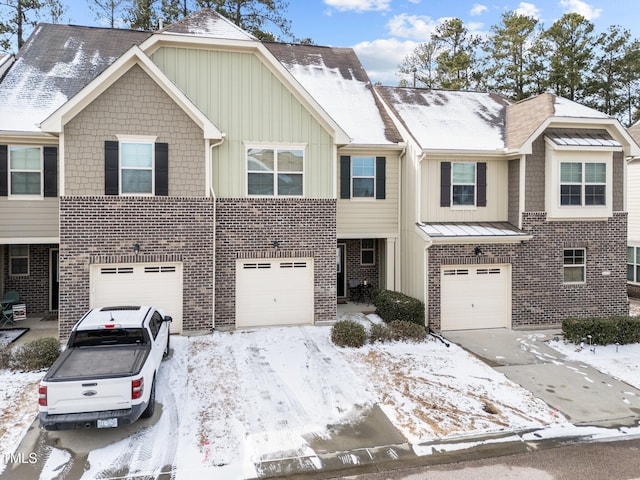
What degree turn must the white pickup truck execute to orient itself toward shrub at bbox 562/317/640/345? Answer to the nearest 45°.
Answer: approximately 90° to its right

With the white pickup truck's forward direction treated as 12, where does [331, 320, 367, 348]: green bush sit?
The green bush is roughly at 2 o'clock from the white pickup truck.

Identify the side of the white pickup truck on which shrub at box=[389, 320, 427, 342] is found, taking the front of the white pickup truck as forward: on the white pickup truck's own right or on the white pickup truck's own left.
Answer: on the white pickup truck's own right

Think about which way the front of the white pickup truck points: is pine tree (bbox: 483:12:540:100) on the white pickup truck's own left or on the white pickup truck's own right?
on the white pickup truck's own right

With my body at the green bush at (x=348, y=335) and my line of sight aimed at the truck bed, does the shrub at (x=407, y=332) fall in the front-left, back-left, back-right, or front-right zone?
back-left

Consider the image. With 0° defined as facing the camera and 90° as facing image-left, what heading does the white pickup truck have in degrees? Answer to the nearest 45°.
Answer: approximately 180°

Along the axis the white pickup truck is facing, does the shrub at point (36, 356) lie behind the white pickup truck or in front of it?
in front

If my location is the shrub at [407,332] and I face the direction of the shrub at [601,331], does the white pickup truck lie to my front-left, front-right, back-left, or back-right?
back-right
